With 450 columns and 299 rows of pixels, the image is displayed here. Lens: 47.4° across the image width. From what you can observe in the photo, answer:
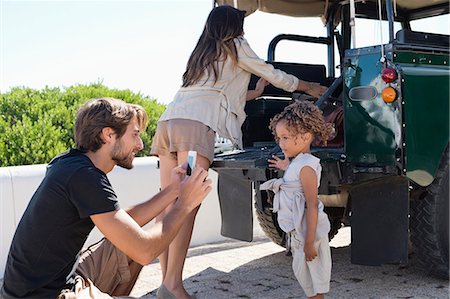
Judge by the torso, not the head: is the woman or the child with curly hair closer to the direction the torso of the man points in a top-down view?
the child with curly hair

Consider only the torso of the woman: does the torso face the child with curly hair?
no

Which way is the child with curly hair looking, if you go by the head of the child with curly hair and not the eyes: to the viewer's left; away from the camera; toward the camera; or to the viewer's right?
to the viewer's left

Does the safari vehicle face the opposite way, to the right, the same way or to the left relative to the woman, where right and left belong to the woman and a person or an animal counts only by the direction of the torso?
the same way

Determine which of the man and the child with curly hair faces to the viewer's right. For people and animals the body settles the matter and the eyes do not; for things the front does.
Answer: the man

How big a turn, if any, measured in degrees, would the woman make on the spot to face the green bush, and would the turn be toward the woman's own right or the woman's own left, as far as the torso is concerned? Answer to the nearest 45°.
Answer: approximately 90° to the woman's own left

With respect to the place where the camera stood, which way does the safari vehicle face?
facing away from the viewer and to the right of the viewer

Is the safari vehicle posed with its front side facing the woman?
no

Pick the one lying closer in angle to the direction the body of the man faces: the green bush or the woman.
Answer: the woman

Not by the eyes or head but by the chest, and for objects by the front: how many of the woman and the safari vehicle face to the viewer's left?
0

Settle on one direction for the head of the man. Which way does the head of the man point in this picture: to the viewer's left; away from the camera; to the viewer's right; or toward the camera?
to the viewer's right

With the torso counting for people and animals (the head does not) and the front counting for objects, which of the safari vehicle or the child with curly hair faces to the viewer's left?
the child with curly hair

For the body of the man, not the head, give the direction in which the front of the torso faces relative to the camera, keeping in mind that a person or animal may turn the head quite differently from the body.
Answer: to the viewer's right

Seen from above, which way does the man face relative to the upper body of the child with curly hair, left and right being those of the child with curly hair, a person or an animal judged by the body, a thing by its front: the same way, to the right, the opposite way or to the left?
the opposite way

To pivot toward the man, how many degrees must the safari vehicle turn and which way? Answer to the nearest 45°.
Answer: approximately 180°

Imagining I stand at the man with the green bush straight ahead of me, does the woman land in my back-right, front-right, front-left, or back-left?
front-right

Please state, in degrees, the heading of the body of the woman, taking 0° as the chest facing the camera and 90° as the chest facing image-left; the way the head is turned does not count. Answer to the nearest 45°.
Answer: approximately 225°

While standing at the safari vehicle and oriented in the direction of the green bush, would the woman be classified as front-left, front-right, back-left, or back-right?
front-left
